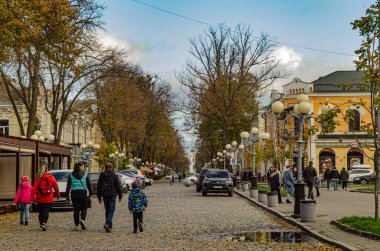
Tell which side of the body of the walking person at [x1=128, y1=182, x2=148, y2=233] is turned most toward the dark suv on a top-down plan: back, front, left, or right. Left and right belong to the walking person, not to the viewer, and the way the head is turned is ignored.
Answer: front

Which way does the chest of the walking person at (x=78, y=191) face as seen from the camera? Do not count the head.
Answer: away from the camera

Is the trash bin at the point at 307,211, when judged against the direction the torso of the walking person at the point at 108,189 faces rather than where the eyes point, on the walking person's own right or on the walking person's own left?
on the walking person's own right

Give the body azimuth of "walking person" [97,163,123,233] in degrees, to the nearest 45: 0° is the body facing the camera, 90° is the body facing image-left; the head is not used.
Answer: approximately 180°

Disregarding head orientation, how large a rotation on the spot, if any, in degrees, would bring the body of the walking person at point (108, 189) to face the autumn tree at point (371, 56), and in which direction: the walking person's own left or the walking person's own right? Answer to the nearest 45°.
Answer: approximately 90° to the walking person's own right

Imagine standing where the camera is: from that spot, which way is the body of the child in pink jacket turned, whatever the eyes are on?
away from the camera

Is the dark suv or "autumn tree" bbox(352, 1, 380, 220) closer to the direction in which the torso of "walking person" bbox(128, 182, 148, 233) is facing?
the dark suv

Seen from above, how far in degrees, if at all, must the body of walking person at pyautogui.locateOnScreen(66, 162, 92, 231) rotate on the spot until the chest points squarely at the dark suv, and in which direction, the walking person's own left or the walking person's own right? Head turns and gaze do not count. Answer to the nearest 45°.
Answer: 0° — they already face it

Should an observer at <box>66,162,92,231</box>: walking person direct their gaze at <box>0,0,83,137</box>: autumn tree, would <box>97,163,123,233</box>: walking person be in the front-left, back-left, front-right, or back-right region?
back-right

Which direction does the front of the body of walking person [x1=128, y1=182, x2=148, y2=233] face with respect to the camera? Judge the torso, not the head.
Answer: away from the camera

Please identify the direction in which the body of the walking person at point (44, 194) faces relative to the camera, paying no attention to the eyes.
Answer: away from the camera
